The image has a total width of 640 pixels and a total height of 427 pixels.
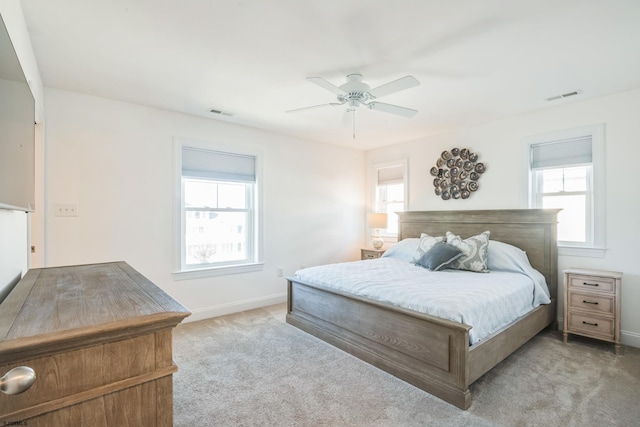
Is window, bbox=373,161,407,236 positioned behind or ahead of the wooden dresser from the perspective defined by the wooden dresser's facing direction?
ahead

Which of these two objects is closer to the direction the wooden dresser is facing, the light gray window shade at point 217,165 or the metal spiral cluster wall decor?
the metal spiral cluster wall decor

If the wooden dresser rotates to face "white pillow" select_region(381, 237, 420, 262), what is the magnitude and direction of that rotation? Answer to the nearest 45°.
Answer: approximately 45° to its left

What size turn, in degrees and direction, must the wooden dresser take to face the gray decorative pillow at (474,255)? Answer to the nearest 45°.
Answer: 0° — it already faces it

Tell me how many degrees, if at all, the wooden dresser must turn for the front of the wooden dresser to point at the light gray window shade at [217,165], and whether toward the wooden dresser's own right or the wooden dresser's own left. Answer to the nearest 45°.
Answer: approximately 45° to the wooden dresser's own left

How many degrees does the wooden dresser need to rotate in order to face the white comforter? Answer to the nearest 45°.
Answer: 0° — it already faces it

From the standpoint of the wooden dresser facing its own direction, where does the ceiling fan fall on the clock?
The ceiling fan is roughly at 11 o'clock from the wooden dresser.

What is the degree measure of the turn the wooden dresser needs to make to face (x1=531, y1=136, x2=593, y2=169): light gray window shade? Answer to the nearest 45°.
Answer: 0° — it already faces it

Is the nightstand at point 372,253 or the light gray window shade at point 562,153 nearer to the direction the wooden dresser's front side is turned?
the light gray window shade

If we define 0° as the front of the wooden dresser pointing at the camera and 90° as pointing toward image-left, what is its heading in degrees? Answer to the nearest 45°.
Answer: approximately 270°

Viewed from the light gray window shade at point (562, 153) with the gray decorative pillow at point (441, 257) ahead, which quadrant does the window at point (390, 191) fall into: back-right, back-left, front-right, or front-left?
front-right

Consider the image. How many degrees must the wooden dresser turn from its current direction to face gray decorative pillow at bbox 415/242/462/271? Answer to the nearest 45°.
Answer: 0° — it already faces it
